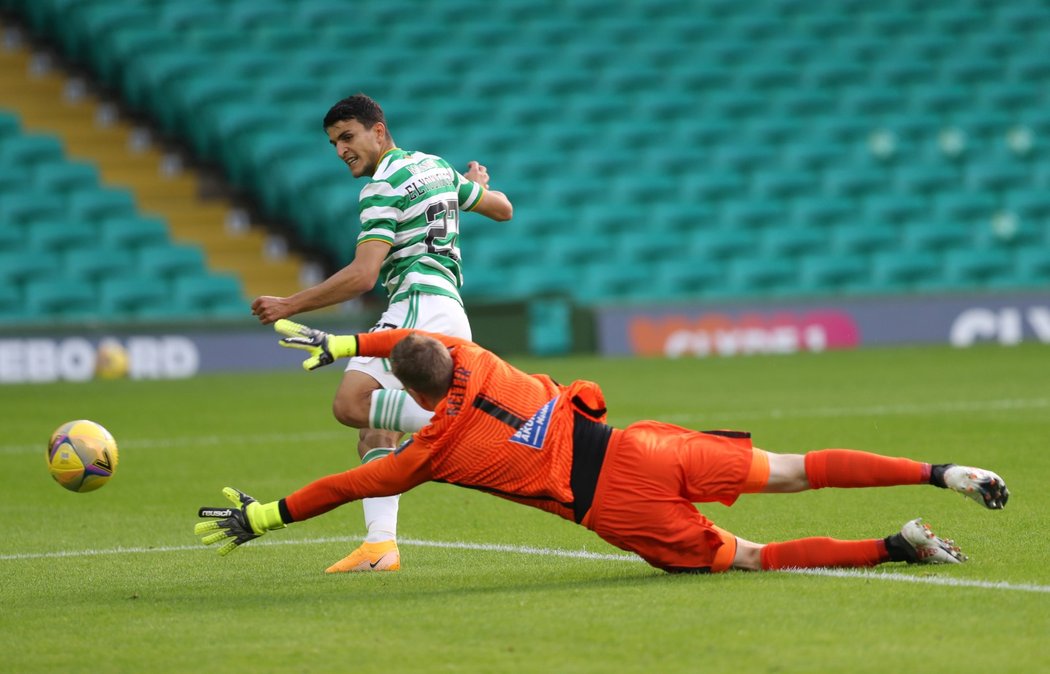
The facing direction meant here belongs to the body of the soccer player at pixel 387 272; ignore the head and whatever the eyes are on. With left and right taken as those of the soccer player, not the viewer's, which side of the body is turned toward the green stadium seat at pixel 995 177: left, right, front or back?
right

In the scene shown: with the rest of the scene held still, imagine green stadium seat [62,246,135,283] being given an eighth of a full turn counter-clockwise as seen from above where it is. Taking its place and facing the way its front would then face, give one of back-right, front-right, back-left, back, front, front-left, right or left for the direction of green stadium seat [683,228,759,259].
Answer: front-left

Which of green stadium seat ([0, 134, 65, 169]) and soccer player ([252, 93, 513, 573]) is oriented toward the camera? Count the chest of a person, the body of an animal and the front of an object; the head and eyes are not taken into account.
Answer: the green stadium seat

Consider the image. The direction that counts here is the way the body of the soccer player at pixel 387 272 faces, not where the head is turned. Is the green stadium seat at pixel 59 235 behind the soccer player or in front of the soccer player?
in front

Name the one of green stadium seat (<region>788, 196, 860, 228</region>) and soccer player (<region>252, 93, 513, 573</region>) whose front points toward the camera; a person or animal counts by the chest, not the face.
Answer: the green stadium seat

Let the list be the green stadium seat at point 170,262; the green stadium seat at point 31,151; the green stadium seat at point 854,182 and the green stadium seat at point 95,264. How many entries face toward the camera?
4

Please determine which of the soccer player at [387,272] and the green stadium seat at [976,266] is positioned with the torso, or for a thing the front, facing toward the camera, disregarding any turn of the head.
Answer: the green stadium seat

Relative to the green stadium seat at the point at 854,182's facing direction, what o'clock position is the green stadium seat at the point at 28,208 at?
the green stadium seat at the point at 28,208 is roughly at 2 o'clock from the green stadium seat at the point at 854,182.

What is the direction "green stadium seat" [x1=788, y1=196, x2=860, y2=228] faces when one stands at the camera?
facing the viewer

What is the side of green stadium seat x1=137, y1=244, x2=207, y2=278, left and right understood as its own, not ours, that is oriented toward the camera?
front

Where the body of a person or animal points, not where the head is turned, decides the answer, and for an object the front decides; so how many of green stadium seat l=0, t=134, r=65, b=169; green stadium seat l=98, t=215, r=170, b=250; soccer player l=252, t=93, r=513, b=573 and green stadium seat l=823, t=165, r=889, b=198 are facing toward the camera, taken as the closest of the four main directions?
3

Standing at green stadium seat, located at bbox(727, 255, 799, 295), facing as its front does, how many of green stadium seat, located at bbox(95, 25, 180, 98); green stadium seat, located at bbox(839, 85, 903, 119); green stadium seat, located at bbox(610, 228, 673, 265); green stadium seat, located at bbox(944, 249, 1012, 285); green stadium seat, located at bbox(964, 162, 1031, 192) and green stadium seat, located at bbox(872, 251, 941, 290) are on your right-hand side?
2

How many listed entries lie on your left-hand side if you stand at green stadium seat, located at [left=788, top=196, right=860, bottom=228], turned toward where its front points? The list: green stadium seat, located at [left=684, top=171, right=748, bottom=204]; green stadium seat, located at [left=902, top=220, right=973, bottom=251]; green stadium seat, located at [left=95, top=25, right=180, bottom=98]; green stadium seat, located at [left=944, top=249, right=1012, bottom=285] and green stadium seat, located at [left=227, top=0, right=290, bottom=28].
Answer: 2
